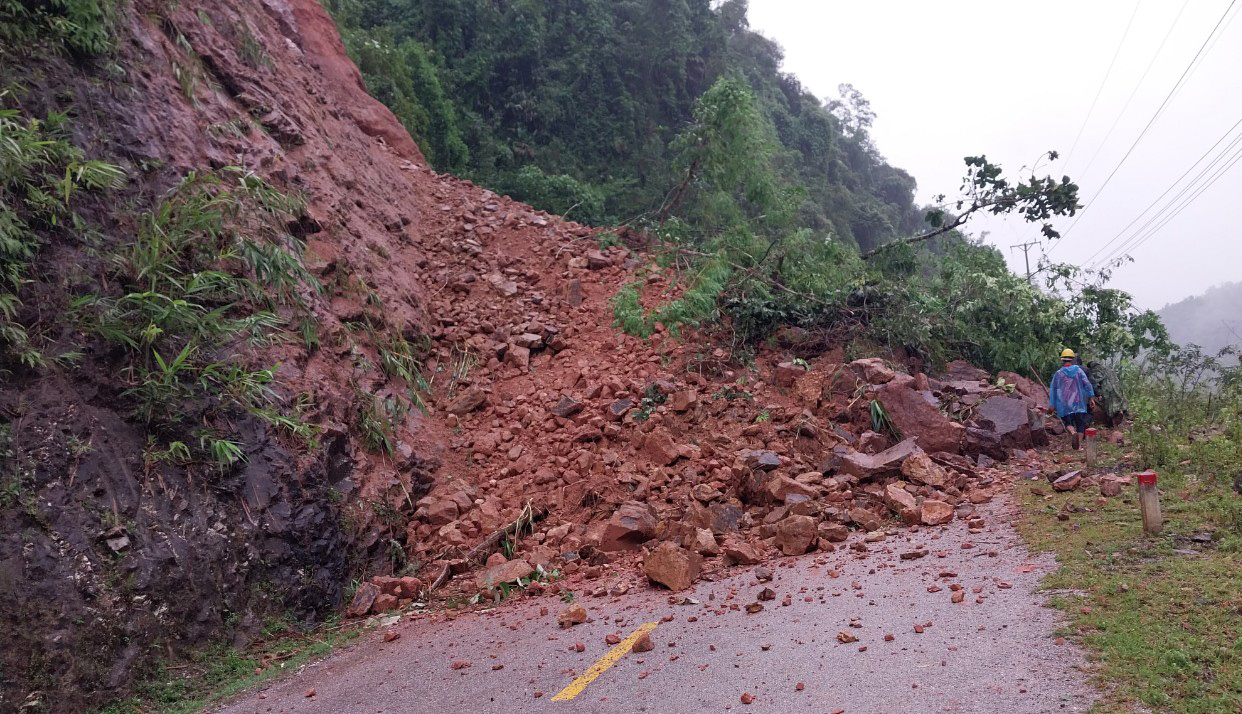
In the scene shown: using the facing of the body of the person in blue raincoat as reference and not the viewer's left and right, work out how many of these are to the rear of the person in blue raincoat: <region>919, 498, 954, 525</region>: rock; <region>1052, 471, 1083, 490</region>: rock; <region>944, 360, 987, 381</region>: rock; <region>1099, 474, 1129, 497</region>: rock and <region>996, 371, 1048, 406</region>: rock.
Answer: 3

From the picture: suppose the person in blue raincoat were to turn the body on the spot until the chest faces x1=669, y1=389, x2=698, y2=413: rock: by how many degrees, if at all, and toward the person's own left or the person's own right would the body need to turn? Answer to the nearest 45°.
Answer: approximately 135° to the person's own left

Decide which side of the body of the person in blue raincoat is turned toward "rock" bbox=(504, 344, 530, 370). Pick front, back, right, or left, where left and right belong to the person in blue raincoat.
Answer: left

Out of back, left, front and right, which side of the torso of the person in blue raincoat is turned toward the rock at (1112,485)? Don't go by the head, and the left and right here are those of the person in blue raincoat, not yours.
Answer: back

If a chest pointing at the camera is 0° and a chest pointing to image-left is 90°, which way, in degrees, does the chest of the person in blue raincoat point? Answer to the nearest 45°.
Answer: approximately 180°

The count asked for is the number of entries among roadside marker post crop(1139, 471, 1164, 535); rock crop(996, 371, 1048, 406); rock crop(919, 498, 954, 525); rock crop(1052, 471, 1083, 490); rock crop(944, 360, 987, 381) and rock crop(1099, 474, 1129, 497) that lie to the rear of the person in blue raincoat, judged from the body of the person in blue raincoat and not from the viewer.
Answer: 4

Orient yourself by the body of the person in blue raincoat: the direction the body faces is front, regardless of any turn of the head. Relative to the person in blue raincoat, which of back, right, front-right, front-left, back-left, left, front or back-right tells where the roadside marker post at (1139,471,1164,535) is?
back

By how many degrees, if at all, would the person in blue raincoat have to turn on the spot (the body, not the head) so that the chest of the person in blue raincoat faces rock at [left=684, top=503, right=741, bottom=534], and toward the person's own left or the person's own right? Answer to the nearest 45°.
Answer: approximately 135° to the person's own left
